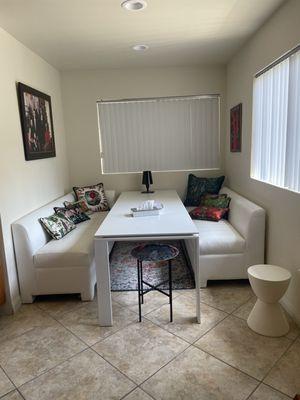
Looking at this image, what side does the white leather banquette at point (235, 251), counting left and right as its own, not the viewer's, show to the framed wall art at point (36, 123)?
front

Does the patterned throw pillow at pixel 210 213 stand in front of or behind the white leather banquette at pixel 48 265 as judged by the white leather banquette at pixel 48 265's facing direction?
in front

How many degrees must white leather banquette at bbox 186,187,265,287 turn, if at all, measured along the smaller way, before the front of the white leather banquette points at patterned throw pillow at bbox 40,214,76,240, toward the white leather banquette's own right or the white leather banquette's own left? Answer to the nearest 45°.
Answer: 0° — it already faces it

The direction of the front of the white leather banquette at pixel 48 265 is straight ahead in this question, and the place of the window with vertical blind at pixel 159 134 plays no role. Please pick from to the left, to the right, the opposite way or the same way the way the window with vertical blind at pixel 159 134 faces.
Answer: to the right

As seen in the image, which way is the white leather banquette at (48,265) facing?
to the viewer's right

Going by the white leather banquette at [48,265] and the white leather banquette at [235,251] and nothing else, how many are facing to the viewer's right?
1

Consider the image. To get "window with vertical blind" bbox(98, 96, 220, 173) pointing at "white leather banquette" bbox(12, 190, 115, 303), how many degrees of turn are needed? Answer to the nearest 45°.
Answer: approximately 45° to its right

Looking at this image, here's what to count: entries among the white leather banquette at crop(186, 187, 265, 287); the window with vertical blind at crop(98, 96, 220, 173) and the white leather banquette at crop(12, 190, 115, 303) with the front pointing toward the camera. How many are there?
1

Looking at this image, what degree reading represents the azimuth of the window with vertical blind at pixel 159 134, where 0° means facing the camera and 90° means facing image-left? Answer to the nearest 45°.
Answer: approximately 0°

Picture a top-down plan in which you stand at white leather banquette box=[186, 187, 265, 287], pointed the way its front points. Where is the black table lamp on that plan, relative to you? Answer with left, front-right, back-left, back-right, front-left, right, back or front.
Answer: front-right
